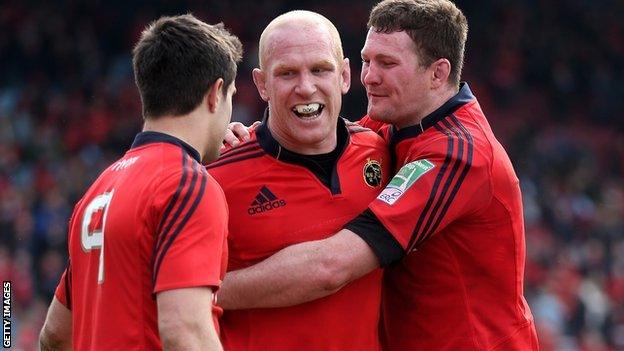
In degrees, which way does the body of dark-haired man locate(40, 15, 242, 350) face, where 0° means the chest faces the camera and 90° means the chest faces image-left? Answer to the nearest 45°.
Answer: approximately 225°

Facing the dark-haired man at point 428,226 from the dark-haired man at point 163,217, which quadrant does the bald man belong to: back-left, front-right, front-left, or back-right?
front-left

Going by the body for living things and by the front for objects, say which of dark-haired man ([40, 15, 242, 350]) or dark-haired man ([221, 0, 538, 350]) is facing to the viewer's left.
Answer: dark-haired man ([221, 0, 538, 350])

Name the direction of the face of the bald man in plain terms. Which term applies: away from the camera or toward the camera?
toward the camera

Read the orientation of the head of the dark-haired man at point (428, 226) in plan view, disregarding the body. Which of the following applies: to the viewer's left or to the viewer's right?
to the viewer's left

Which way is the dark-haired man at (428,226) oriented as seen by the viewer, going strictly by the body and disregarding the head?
to the viewer's left

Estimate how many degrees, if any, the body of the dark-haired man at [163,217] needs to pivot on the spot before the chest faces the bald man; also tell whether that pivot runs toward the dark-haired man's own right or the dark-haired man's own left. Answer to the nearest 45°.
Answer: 0° — they already face them

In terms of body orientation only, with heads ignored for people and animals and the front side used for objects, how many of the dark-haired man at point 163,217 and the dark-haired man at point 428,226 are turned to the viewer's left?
1

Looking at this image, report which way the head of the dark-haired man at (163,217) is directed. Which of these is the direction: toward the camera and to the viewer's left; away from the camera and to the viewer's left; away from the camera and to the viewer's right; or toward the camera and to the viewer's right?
away from the camera and to the viewer's right
